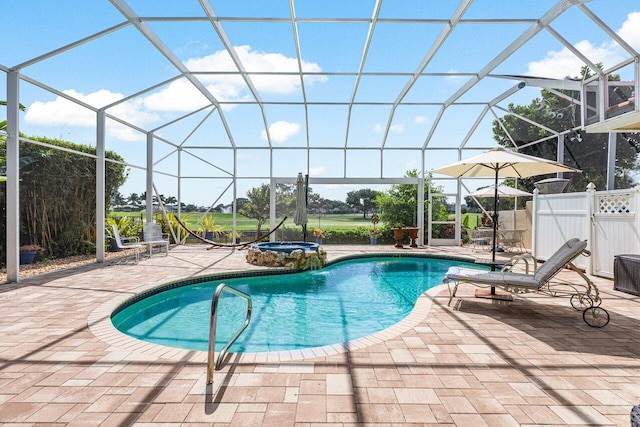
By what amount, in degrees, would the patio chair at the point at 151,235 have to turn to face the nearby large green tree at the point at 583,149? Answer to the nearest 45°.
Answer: approximately 45° to its left

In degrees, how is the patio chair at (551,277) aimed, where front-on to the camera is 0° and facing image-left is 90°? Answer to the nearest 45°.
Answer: approximately 90°

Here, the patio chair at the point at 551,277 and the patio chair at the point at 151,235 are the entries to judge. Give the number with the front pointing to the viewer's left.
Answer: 1

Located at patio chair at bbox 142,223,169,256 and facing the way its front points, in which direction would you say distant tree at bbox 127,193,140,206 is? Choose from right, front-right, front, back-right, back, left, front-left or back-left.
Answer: back-left

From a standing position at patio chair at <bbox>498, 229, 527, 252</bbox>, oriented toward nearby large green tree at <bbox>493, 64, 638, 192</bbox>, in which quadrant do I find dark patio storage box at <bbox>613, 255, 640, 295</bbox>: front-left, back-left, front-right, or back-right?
back-right

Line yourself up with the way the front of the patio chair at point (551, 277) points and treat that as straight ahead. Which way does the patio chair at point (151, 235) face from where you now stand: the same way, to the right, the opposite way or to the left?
the opposite way

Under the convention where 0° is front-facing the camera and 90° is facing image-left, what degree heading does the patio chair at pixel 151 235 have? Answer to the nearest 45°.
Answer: approximately 315°

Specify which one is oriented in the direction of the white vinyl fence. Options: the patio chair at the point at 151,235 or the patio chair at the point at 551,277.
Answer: the patio chair at the point at 151,235

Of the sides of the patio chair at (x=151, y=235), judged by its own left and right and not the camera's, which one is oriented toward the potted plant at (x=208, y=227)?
left

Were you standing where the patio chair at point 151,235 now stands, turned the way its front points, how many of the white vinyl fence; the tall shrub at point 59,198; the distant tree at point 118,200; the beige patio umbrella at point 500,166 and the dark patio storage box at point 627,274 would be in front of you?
3

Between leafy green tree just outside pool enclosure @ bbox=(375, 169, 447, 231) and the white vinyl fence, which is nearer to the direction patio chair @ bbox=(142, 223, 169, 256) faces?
the white vinyl fence

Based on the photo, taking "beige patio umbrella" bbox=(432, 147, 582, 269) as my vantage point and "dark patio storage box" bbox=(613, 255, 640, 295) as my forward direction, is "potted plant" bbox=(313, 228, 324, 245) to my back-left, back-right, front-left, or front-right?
back-left

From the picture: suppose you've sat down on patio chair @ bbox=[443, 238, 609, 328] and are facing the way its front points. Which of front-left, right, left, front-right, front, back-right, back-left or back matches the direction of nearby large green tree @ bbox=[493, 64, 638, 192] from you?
right

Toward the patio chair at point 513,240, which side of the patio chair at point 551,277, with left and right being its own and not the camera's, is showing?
right

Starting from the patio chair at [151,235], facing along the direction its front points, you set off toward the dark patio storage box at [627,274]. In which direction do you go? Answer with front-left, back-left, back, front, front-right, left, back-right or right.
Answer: front

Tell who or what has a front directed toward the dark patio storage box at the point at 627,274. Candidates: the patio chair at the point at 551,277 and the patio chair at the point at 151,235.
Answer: the patio chair at the point at 151,235
